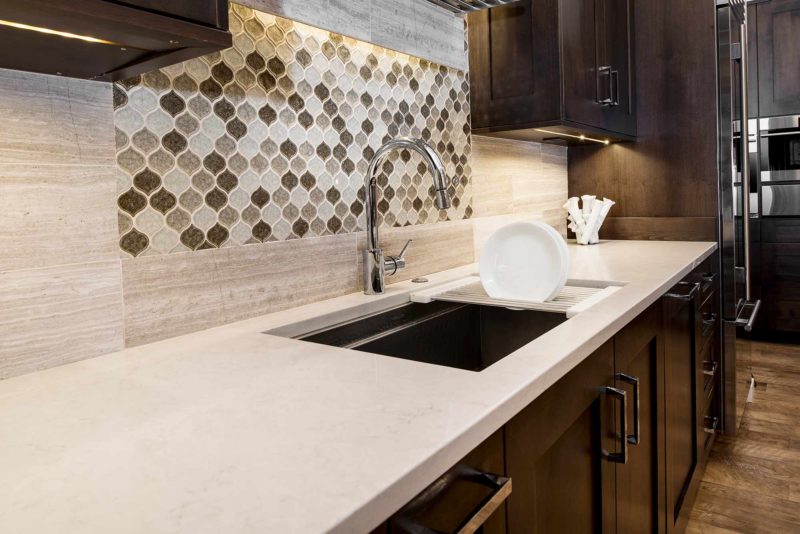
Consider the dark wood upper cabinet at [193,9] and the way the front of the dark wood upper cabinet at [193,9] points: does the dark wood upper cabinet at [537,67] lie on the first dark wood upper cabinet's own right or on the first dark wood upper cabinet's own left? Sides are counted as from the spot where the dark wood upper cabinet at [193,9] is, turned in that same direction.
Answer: on the first dark wood upper cabinet's own left

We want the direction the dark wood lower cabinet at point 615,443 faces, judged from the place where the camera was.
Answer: facing to the right of the viewer

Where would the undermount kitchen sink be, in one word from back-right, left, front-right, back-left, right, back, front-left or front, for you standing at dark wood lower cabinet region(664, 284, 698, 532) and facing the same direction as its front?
back-right

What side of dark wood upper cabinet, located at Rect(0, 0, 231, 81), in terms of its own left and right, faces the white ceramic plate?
left

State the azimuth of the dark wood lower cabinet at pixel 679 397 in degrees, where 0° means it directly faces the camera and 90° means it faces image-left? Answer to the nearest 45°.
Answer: approximately 270°

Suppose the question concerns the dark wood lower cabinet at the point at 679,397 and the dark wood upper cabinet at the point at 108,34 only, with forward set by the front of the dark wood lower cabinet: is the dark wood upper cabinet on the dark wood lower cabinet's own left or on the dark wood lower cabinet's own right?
on the dark wood lower cabinet's own right
